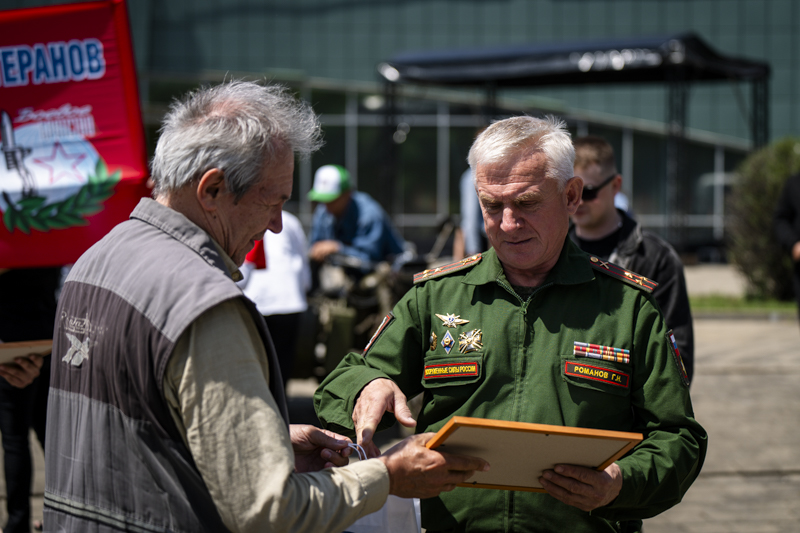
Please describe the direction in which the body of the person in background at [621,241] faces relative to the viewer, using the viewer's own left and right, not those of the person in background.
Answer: facing the viewer and to the left of the viewer

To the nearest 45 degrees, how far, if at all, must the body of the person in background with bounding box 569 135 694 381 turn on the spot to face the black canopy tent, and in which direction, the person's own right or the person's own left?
approximately 135° to the person's own right

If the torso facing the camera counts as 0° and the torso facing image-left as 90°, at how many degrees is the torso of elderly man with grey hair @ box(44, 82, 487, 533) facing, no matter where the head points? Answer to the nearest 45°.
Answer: approximately 225°

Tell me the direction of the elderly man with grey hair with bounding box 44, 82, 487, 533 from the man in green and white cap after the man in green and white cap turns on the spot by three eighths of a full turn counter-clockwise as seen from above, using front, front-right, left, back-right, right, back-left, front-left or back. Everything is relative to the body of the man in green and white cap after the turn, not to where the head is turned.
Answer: right

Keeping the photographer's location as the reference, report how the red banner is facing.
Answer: facing the viewer

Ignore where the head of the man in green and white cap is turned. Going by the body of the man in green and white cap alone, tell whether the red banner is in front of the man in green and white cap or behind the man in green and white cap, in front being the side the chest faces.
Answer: in front

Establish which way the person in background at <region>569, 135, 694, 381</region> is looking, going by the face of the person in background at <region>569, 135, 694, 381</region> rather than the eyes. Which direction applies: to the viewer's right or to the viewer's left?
to the viewer's left

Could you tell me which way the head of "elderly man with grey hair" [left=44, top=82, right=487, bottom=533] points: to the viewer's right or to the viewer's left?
to the viewer's right

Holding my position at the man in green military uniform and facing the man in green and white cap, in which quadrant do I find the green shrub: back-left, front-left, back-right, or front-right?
front-right

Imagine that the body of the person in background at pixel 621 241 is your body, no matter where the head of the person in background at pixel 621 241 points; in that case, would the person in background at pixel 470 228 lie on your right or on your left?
on your right

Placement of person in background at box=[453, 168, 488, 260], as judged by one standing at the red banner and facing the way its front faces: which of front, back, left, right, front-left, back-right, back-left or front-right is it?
back-left

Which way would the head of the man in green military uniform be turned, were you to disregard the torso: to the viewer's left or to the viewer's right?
to the viewer's left

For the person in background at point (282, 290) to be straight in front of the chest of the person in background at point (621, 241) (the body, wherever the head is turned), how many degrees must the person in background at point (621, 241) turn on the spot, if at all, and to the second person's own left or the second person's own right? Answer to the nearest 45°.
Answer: approximately 90° to the second person's own right

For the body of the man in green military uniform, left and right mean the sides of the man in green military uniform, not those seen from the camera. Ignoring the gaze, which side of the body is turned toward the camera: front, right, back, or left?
front

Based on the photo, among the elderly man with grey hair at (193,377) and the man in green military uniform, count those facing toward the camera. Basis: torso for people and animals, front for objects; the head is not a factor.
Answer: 1

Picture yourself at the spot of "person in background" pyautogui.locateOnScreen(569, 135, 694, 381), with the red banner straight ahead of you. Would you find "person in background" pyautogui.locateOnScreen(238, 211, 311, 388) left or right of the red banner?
right

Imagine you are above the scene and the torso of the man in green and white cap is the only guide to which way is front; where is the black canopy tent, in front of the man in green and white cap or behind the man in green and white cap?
behind
